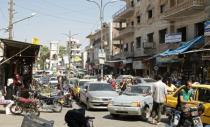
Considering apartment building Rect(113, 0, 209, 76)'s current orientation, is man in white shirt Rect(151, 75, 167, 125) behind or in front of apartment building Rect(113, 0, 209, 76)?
in front

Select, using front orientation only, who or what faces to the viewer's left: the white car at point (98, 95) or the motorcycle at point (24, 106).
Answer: the motorcycle

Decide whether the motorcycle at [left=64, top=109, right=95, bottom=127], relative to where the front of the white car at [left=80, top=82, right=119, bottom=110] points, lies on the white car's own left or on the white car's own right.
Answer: on the white car's own right

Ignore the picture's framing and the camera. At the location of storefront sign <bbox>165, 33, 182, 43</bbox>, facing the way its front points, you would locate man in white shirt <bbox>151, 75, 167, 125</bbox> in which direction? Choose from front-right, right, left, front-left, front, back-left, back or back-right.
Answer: front-left

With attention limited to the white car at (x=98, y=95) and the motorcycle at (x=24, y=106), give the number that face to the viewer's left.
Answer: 1

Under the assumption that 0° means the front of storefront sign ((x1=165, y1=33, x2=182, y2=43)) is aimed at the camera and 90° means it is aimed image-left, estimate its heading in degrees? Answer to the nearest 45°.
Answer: approximately 45°

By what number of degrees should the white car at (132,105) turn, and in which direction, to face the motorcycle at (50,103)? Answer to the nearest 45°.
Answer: approximately 90° to its right

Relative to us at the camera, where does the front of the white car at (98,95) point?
facing the viewer and to the right of the viewer

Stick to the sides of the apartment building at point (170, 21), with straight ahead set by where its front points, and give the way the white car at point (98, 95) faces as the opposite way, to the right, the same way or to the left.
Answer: to the left

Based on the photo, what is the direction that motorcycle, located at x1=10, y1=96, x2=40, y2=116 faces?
to the viewer's left

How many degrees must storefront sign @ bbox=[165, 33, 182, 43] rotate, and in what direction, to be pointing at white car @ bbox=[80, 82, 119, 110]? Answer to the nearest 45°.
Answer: approximately 45° to its left
